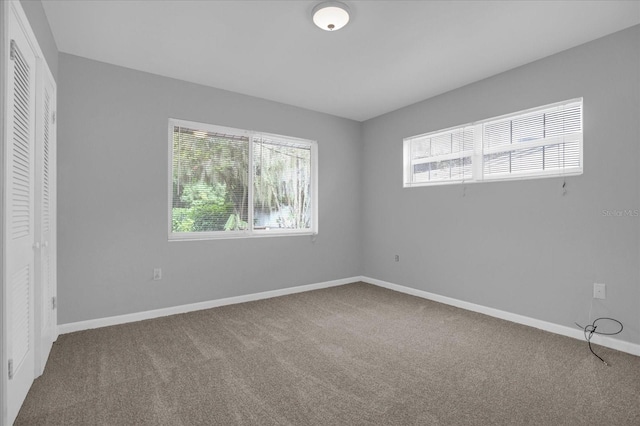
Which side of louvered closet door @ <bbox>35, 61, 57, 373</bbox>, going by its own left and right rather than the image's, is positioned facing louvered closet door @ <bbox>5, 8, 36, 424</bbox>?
right

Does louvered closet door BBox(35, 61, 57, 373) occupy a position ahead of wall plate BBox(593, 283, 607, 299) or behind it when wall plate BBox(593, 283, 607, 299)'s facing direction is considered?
ahead

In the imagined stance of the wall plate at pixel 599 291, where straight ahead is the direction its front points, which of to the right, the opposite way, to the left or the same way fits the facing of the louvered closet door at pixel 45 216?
the opposite way

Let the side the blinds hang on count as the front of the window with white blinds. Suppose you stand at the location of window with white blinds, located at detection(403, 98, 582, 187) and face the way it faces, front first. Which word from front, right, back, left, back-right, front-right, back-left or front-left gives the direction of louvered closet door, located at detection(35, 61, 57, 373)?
front

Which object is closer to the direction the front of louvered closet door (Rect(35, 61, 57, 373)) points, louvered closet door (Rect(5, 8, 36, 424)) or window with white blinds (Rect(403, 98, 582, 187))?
the window with white blinds

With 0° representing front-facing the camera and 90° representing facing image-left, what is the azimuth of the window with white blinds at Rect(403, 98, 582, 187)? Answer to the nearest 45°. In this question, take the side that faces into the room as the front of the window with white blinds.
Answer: approximately 45°

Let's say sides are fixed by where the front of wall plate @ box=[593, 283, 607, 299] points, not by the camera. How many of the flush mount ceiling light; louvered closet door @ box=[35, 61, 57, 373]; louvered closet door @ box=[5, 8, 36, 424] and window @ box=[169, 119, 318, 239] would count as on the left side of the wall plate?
0

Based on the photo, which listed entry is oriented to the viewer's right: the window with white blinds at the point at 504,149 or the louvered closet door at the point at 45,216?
the louvered closet door

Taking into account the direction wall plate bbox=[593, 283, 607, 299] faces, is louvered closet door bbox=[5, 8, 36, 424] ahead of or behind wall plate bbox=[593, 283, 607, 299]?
ahead

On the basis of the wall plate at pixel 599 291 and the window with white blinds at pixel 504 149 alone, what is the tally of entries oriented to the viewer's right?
0

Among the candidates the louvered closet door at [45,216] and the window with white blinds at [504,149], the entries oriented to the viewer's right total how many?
1

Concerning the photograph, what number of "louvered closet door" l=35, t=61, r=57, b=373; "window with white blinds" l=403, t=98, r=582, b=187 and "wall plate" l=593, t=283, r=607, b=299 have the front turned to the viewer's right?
1

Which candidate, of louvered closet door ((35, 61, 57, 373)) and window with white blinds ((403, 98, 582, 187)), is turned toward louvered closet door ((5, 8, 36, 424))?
the window with white blinds

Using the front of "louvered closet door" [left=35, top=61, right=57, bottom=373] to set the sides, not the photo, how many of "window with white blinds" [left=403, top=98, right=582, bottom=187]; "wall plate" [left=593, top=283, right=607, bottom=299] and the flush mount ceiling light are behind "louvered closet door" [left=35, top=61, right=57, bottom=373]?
0

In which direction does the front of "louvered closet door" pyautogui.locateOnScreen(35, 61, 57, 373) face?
to the viewer's right
